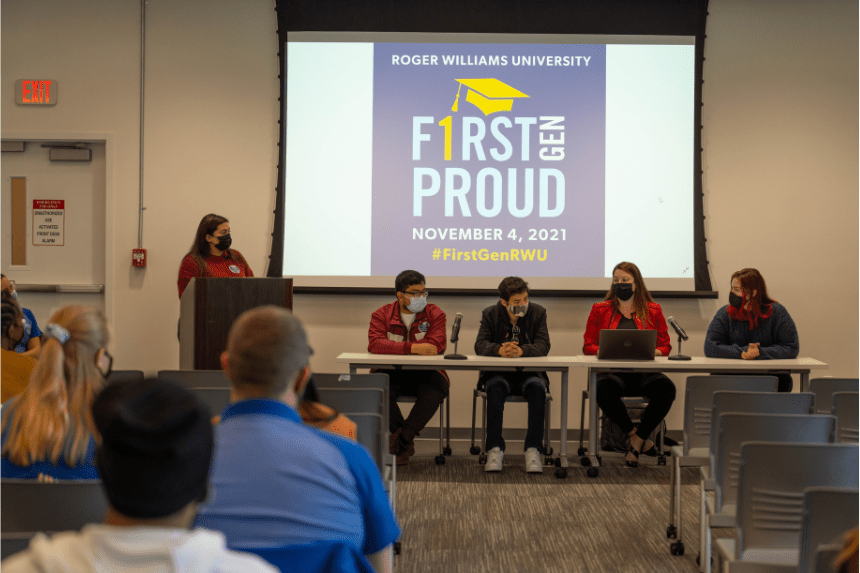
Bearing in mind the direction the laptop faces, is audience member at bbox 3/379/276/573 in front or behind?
behind

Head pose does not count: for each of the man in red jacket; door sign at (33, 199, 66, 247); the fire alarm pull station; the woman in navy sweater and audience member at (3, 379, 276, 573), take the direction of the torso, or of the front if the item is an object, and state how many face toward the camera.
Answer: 4

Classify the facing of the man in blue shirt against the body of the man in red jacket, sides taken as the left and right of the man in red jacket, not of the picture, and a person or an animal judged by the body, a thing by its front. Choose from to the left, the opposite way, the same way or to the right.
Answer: the opposite way

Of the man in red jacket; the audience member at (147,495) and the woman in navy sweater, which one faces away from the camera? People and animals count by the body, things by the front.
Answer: the audience member

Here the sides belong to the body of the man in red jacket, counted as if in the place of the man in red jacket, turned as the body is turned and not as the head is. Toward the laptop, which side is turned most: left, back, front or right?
left

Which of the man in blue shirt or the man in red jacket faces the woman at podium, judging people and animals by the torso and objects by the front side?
the man in blue shirt

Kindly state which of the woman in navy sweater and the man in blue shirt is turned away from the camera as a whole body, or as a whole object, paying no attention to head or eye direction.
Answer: the man in blue shirt

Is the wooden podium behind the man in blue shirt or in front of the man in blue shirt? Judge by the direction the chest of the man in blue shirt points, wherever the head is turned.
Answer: in front

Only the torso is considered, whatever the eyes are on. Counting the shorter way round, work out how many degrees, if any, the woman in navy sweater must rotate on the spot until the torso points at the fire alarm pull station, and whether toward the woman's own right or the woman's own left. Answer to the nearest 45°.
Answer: approximately 90° to the woman's own right

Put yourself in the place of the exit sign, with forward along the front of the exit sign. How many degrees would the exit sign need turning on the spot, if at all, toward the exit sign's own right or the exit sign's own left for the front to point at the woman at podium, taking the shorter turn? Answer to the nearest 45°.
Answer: approximately 45° to the exit sign's own left

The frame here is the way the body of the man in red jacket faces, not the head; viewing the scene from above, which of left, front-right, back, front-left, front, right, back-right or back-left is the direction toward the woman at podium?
right

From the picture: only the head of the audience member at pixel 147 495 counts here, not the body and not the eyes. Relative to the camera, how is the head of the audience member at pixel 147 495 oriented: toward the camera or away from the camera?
away from the camera

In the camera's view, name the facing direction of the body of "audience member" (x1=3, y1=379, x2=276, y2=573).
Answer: away from the camera
